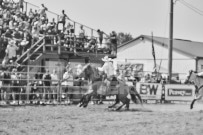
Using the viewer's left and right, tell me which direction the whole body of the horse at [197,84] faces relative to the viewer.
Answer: facing to the left of the viewer

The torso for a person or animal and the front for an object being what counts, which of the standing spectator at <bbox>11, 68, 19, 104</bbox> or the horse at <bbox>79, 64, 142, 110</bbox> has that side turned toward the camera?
the standing spectator

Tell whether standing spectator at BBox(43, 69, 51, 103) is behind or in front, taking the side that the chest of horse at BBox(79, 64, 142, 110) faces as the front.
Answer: in front

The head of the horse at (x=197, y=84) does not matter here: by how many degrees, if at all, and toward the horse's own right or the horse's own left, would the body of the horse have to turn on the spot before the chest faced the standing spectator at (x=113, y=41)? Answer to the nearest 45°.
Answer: approximately 45° to the horse's own right

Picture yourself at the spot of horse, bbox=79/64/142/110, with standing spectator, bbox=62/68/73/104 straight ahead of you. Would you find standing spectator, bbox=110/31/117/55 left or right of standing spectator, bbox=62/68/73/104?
right

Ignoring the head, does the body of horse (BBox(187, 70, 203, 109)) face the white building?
no

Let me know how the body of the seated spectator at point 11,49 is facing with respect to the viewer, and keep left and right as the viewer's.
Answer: facing the viewer and to the right of the viewer

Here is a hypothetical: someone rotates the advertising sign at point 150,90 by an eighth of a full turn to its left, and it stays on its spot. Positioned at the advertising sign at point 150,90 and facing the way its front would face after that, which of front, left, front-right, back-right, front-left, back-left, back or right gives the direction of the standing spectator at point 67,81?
right

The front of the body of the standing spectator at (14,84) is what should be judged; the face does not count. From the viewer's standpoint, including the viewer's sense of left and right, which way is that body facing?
facing the viewer

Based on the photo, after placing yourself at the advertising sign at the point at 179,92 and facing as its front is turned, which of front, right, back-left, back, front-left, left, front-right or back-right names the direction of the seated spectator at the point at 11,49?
front-right

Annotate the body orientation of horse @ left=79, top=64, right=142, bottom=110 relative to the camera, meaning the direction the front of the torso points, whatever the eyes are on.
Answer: to the viewer's left

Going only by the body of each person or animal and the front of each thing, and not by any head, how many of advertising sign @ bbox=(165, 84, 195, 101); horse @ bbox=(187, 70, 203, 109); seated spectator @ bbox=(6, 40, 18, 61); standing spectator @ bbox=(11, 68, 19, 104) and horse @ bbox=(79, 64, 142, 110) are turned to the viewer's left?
2

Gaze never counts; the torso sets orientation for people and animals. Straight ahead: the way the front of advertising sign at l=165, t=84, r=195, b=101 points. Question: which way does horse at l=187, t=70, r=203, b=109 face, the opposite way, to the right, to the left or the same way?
to the right

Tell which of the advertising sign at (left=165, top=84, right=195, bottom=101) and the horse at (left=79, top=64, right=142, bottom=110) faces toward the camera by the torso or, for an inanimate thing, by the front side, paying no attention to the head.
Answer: the advertising sign

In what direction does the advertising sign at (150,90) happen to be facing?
toward the camera

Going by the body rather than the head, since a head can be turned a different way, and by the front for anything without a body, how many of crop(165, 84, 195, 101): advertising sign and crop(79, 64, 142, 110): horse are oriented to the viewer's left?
1

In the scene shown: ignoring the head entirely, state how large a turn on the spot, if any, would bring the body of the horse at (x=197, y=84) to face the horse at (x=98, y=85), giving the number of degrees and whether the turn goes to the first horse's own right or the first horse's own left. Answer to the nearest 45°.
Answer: approximately 45° to the first horse's own left

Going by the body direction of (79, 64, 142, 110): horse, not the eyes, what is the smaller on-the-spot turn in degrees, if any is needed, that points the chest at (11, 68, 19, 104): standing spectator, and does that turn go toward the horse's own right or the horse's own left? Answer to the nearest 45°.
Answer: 0° — it already faces them

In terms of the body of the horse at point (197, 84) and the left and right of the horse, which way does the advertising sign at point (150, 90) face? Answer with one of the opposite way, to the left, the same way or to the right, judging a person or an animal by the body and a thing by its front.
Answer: to the left
